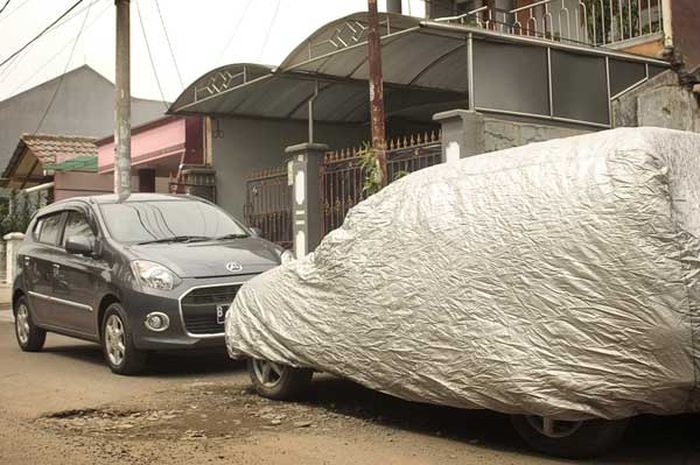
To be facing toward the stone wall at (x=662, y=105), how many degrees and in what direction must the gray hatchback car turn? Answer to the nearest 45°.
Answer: approximately 45° to its left

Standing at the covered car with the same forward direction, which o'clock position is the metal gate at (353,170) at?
The metal gate is roughly at 1 o'clock from the covered car.

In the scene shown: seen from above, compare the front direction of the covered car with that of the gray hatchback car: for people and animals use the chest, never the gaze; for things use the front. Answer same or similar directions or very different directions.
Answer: very different directions

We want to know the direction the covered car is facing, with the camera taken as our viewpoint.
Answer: facing away from the viewer and to the left of the viewer

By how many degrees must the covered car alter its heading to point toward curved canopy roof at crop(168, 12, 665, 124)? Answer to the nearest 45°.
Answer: approximately 45° to its right

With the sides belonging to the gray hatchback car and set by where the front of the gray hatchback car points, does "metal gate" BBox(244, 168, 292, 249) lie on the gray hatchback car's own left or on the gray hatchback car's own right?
on the gray hatchback car's own left

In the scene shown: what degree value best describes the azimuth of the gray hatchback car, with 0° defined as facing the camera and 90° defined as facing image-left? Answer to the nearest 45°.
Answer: approximately 315°

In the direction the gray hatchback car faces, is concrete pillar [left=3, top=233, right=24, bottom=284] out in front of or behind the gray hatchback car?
behind

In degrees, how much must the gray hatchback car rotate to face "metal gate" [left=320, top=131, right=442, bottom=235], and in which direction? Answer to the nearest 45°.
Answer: approximately 90° to its left
